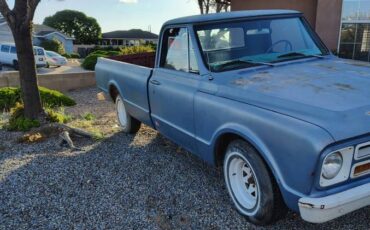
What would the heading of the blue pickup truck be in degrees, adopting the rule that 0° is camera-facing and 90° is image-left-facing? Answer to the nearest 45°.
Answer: approximately 315°

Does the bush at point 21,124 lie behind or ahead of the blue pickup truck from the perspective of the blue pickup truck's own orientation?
behind

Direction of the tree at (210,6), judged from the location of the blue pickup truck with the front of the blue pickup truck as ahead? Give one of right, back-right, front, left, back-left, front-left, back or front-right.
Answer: back-left

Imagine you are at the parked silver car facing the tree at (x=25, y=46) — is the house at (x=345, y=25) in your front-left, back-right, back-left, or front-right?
front-left

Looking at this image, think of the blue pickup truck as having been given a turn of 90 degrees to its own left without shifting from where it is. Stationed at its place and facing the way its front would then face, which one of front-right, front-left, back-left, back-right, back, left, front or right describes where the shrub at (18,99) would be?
left

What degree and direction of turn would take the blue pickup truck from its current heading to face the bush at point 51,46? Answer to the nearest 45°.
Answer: approximately 180°

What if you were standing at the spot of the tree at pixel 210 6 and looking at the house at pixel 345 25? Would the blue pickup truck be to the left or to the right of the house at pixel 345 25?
right

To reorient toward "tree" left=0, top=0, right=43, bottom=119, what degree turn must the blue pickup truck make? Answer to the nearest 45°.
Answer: approximately 180°

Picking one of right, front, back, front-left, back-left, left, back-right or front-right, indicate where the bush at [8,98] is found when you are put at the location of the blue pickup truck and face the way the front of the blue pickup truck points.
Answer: back

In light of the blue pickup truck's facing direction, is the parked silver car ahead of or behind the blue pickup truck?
behind

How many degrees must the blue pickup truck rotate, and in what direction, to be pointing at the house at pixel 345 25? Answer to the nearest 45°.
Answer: approximately 135° to its left
